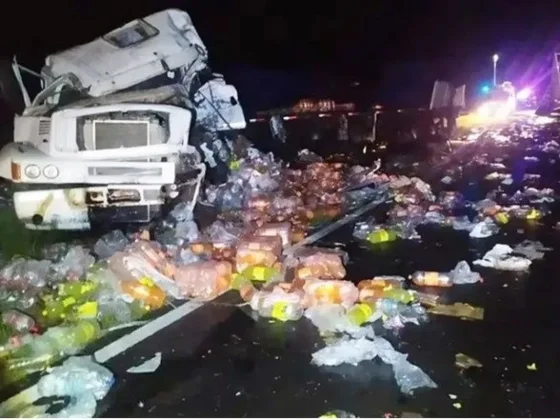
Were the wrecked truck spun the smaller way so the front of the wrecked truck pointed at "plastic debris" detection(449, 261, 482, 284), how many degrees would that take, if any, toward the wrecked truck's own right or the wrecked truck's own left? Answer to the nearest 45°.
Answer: approximately 45° to the wrecked truck's own left

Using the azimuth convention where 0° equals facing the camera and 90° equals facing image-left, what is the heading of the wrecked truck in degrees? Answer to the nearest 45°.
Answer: approximately 0°

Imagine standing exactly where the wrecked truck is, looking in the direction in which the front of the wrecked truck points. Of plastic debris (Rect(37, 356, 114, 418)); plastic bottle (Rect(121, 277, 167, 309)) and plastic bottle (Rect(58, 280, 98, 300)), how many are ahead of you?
3

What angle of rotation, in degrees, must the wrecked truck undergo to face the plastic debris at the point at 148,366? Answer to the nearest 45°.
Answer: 0° — it already faces it

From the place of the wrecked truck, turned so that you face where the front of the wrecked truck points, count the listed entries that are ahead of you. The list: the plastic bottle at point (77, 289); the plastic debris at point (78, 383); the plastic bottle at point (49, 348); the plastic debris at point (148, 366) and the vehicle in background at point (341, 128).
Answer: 4

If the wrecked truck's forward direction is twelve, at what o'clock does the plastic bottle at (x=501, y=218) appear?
The plastic bottle is roughly at 9 o'clock from the wrecked truck.

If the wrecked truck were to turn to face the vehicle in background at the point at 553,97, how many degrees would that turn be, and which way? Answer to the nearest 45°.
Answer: approximately 135° to its left

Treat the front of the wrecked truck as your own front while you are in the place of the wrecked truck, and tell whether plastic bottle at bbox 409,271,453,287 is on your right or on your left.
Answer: on your left

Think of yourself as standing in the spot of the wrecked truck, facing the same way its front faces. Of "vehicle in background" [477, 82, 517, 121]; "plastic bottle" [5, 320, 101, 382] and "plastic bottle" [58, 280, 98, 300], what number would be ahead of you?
2

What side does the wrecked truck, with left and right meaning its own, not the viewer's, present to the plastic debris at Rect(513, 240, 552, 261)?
left

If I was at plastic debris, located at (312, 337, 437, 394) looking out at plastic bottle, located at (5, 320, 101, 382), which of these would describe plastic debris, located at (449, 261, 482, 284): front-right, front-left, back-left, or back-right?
back-right
